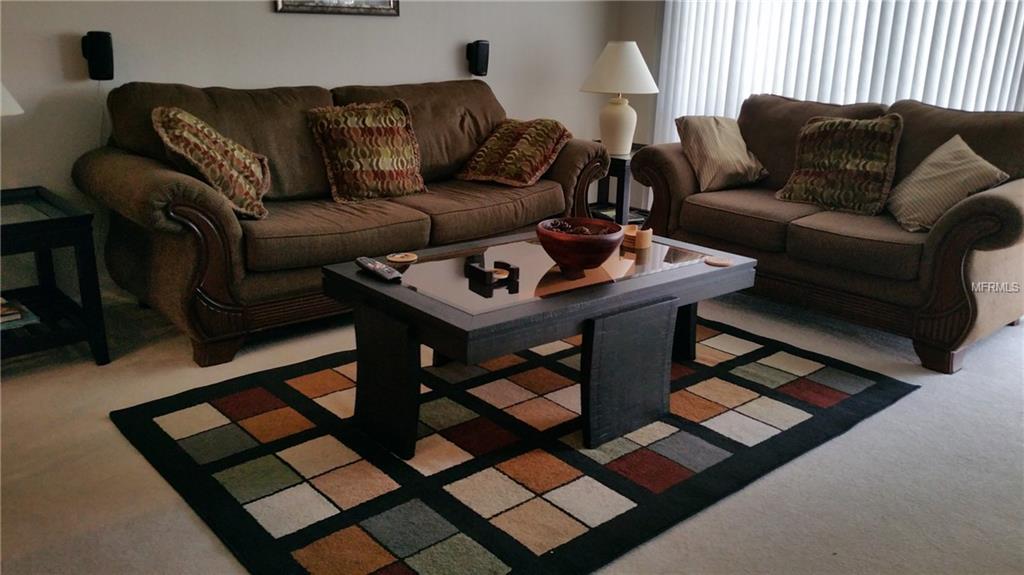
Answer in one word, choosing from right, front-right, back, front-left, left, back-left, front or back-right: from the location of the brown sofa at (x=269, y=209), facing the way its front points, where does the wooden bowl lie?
front

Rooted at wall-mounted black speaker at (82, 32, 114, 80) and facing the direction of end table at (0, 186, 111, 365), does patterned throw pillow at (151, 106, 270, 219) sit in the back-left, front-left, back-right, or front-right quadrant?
front-left

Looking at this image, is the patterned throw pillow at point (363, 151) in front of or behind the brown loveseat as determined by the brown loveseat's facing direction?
in front

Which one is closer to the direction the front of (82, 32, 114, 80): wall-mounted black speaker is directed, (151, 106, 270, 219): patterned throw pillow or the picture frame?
the patterned throw pillow

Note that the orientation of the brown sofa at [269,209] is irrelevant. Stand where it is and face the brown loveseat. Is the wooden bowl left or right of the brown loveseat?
right

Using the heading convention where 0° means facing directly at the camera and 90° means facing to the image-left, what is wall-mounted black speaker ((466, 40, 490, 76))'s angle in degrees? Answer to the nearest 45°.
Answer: approximately 315°

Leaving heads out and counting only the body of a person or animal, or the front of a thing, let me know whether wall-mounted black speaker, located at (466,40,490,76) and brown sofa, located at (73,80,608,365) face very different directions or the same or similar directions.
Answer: same or similar directions

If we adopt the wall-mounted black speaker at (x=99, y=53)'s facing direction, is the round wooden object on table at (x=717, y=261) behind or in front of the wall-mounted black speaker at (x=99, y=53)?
in front

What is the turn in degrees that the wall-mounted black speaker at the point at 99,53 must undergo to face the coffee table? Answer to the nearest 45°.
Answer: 0° — it already faces it

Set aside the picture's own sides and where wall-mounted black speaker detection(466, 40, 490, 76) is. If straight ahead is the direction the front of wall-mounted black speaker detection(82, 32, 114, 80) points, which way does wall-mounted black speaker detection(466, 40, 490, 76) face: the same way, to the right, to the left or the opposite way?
the same way

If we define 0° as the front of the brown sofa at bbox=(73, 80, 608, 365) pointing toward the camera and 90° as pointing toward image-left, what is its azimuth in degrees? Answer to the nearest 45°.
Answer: approximately 315°

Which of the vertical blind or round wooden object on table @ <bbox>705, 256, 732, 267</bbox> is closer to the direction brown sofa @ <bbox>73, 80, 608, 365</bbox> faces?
the round wooden object on table
